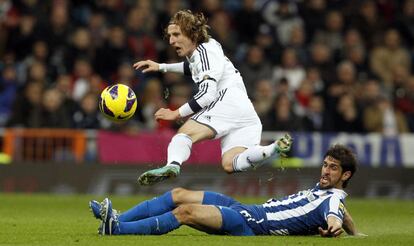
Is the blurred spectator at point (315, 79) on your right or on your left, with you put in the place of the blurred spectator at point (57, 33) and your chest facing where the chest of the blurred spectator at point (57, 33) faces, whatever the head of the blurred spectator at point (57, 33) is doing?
on your left

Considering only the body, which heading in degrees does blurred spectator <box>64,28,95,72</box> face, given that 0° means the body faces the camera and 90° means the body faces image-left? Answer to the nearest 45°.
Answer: approximately 0°

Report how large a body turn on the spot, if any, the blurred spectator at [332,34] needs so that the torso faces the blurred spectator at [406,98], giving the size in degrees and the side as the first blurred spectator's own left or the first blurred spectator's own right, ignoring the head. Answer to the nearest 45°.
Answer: approximately 90° to the first blurred spectator's own left

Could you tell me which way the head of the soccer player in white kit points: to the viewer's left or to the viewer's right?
to the viewer's left

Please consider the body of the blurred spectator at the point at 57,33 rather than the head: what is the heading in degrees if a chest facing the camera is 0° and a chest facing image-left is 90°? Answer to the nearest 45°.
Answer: approximately 0°
